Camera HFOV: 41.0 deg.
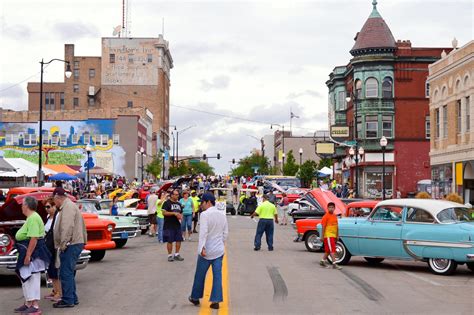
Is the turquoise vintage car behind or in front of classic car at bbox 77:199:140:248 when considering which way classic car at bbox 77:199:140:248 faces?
in front

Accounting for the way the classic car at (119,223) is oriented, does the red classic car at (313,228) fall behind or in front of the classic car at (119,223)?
in front

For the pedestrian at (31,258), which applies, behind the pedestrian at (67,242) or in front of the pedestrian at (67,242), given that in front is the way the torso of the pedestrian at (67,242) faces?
in front

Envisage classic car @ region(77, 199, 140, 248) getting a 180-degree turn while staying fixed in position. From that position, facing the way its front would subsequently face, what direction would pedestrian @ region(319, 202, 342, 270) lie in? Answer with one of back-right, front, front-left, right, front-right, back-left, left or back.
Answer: back

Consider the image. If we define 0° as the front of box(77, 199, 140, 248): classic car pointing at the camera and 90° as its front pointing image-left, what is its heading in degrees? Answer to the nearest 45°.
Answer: approximately 315°

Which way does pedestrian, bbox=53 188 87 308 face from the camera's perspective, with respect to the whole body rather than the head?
to the viewer's left

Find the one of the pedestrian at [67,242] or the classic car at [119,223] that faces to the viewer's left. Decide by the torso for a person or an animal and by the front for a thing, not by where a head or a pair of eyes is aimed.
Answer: the pedestrian

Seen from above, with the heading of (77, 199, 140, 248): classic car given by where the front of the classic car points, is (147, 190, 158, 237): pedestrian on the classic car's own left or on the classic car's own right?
on the classic car's own left

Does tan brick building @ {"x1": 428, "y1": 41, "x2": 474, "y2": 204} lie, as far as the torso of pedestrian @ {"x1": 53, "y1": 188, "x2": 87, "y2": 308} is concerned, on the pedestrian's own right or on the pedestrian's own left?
on the pedestrian's own right
